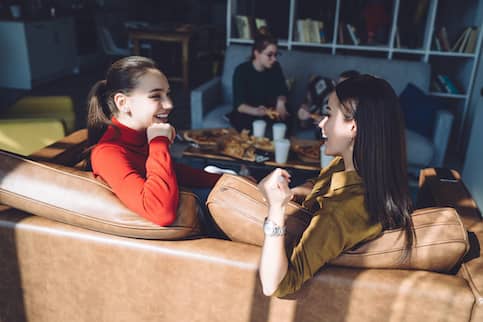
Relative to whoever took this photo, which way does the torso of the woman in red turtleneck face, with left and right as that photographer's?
facing to the right of the viewer

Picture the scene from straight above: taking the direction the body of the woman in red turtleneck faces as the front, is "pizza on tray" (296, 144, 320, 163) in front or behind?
in front

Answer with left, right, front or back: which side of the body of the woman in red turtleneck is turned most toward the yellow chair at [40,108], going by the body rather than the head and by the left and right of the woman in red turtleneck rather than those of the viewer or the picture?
left

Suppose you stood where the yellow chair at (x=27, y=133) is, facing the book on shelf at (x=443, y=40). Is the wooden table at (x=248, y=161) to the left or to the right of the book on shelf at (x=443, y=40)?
right

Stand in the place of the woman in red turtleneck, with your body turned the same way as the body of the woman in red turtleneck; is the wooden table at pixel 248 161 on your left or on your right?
on your left

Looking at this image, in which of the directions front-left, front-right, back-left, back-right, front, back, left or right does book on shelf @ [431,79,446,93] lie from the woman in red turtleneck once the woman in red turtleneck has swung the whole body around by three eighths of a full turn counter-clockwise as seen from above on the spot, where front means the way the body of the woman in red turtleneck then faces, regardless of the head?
right

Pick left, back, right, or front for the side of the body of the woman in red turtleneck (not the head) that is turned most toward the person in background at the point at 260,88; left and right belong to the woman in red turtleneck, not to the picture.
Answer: left

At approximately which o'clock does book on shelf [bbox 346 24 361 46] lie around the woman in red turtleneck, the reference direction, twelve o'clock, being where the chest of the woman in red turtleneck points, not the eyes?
The book on shelf is roughly at 10 o'clock from the woman in red turtleneck.

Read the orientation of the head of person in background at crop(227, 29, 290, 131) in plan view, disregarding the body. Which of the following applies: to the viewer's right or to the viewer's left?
to the viewer's right

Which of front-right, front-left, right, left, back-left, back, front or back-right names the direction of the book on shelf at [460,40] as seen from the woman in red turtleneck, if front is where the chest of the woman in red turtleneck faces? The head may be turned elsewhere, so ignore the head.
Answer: front-left

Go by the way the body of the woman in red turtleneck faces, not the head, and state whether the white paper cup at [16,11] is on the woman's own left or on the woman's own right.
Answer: on the woman's own left

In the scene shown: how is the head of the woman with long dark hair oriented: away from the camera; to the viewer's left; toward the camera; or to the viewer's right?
to the viewer's left

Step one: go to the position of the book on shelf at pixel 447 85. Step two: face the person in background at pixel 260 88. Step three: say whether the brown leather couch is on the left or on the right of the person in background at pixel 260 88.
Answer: left

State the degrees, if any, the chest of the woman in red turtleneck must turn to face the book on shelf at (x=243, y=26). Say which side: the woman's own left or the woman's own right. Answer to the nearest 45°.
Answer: approximately 90° to the woman's own left
